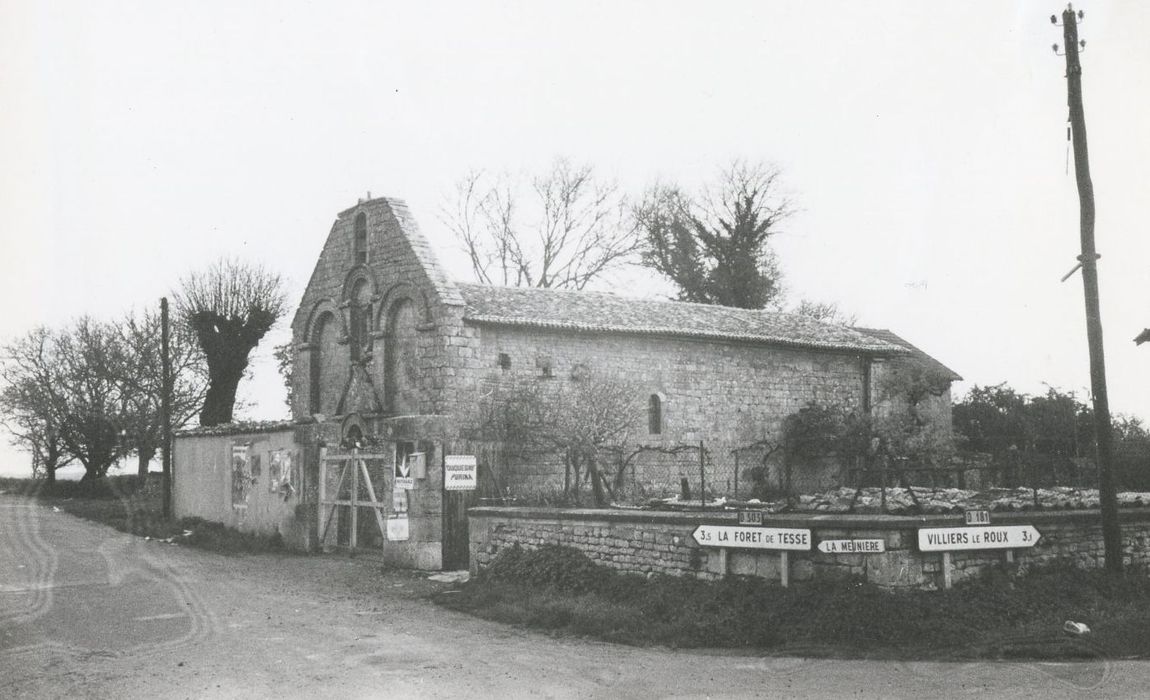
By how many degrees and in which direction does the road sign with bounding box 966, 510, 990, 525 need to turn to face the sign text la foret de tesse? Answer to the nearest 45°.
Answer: approximately 90° to its right

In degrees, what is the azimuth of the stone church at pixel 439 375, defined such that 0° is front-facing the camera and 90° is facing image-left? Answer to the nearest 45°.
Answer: approximately 45°

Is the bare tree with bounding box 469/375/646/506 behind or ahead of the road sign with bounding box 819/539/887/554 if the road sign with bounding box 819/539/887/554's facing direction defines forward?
behind

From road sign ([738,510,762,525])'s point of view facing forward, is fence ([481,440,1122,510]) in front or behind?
behind

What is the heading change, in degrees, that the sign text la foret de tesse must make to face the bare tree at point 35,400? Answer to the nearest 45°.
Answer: approximately 135° to its right

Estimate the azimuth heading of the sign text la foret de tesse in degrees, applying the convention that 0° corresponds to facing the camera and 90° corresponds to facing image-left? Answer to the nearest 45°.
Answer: approximately 0°

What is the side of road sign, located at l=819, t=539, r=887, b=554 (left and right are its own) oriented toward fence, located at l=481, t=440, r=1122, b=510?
back
